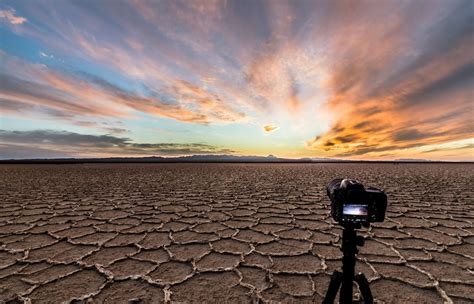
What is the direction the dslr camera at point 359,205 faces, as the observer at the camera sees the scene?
facing away from the viewer and to the left of the viewer
